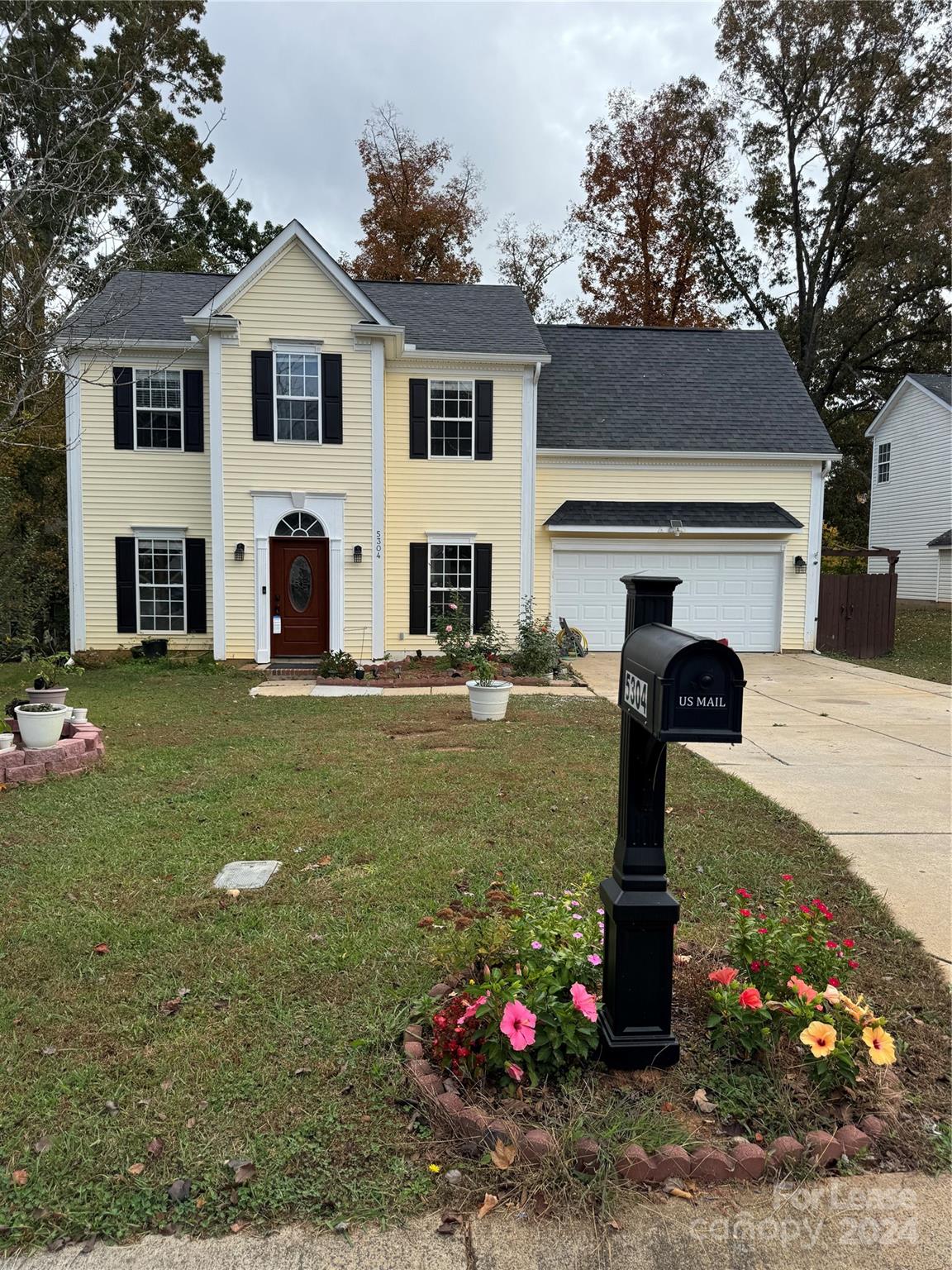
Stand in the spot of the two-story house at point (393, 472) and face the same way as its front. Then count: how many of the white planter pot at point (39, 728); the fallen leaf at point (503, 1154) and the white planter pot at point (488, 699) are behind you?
0

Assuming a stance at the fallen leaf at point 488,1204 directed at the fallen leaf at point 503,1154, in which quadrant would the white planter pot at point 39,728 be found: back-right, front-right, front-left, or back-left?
front-left

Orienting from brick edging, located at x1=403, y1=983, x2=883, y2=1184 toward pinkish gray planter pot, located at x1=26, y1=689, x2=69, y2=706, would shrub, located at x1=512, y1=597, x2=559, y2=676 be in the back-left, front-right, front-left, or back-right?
front-right

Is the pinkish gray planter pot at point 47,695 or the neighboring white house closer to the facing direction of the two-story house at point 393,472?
the pinkish gray planter pot

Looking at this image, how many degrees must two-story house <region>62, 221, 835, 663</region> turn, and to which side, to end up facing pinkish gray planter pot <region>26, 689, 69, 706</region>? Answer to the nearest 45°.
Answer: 0° — it already faces it

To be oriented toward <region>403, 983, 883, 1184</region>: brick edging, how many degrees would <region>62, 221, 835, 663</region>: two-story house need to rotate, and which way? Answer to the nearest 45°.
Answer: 0° — it already faces it

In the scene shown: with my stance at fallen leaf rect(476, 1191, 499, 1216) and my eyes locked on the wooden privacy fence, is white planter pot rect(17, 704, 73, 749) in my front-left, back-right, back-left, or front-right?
front-left

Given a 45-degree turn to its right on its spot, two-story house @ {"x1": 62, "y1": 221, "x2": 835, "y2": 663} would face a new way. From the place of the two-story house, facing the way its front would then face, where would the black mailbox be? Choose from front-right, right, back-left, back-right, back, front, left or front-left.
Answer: front-left

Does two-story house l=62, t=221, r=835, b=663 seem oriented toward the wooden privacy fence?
no

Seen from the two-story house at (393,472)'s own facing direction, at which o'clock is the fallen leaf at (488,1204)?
The fallen leaf is roughly at 12 o'clock from the two-story house.

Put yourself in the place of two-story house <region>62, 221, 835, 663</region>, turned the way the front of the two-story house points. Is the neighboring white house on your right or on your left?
on your left

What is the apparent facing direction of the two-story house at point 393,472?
toward the camera

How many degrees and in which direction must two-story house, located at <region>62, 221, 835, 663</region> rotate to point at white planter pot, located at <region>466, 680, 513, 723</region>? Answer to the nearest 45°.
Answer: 0° — it already faces it

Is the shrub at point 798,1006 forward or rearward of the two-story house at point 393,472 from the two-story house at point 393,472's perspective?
forward

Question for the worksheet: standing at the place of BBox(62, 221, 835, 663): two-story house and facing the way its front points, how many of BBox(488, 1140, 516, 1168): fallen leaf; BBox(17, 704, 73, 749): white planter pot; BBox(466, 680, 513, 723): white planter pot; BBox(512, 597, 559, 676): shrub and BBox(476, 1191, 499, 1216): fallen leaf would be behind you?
0

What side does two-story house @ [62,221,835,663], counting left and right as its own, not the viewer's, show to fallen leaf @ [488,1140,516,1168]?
front
